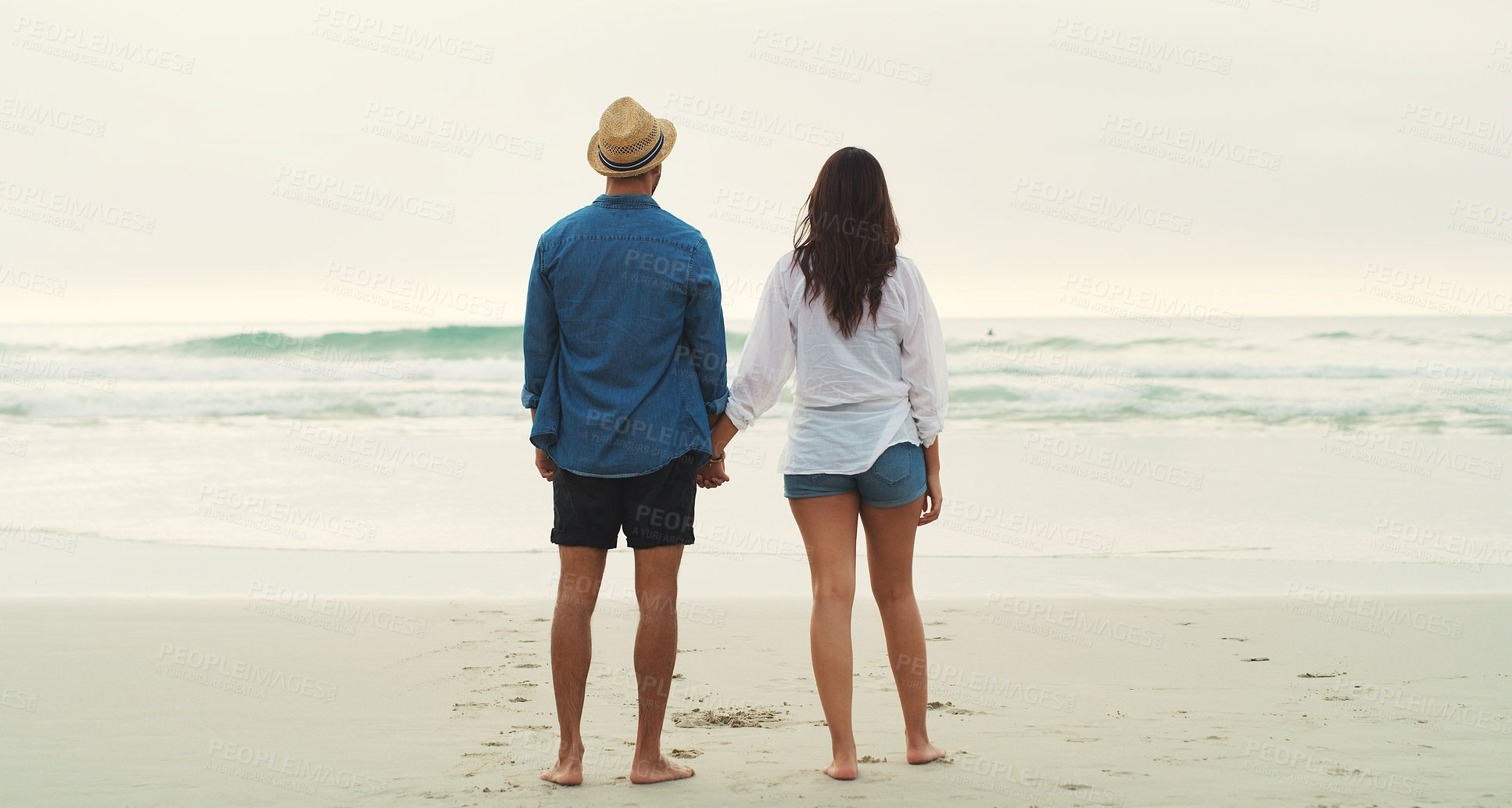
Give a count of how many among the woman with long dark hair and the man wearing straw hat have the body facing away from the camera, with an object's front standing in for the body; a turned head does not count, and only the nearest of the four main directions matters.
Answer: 2

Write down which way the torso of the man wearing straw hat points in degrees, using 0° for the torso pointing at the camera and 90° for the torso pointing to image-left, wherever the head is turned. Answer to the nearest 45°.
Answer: approximately 180°

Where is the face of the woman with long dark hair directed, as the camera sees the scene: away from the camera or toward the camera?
away from the camera

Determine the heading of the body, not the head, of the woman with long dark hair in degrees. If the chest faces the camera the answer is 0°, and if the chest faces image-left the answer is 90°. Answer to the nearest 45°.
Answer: approximately 180°
